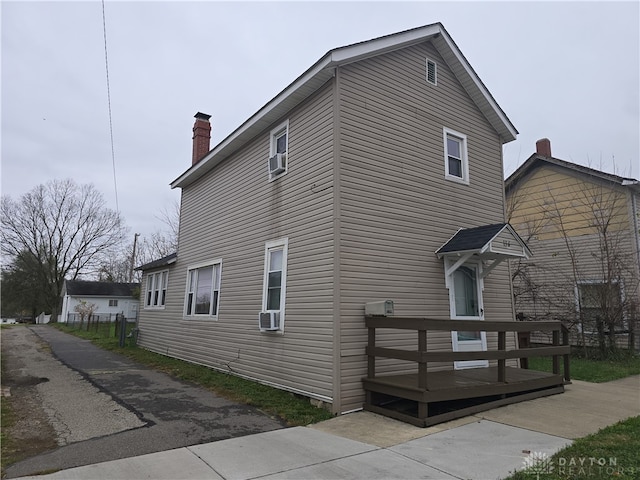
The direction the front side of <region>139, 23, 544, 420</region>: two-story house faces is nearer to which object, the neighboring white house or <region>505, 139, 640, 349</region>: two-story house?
the two-story house

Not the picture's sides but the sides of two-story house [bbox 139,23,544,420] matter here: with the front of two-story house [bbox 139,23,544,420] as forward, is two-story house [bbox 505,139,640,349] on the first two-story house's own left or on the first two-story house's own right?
on the first two-story house's own left

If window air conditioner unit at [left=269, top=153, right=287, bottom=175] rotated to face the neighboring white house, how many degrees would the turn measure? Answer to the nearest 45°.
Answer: approximately 90° to its right

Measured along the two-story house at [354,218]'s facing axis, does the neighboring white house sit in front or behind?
behind
